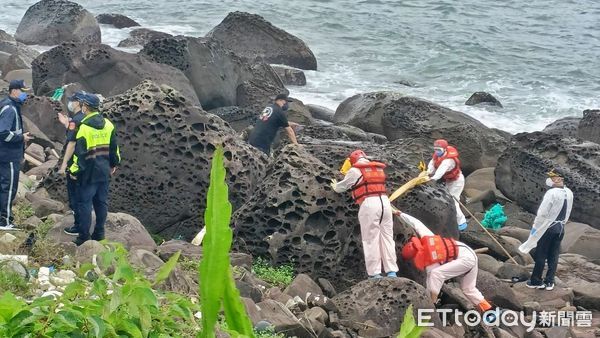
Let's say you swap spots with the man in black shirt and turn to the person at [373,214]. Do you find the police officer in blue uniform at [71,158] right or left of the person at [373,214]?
right

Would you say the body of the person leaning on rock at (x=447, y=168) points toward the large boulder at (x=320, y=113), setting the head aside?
no

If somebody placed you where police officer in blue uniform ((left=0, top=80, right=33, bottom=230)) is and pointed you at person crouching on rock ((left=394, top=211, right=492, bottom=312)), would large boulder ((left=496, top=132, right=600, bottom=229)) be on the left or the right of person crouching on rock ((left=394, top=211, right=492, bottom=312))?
left

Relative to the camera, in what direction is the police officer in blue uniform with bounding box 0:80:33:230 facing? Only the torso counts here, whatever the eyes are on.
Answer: to the viewer's right

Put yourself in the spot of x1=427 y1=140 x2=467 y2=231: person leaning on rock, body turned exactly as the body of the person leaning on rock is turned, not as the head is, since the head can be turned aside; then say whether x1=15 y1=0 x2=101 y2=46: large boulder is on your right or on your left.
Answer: on your right

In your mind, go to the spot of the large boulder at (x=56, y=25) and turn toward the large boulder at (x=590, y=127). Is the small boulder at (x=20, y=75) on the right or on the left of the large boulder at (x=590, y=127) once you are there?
right

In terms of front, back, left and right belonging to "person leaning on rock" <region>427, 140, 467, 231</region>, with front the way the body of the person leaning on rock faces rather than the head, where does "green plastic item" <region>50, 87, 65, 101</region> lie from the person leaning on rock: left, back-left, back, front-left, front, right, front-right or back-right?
front-right

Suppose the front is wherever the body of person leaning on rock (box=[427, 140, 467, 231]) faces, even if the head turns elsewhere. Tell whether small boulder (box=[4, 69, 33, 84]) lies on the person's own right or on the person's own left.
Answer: on the person's own right

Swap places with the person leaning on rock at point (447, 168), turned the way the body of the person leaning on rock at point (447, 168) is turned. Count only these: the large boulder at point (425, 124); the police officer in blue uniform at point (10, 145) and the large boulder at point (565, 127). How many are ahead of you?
1

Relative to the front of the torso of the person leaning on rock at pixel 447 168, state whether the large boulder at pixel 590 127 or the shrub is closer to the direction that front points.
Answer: the shrub

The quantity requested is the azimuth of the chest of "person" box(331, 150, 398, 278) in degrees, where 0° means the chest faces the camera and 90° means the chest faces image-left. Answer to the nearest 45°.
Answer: approximately 135°

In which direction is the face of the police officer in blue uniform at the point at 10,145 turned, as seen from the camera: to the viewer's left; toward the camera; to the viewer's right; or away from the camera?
to the viewer's right
